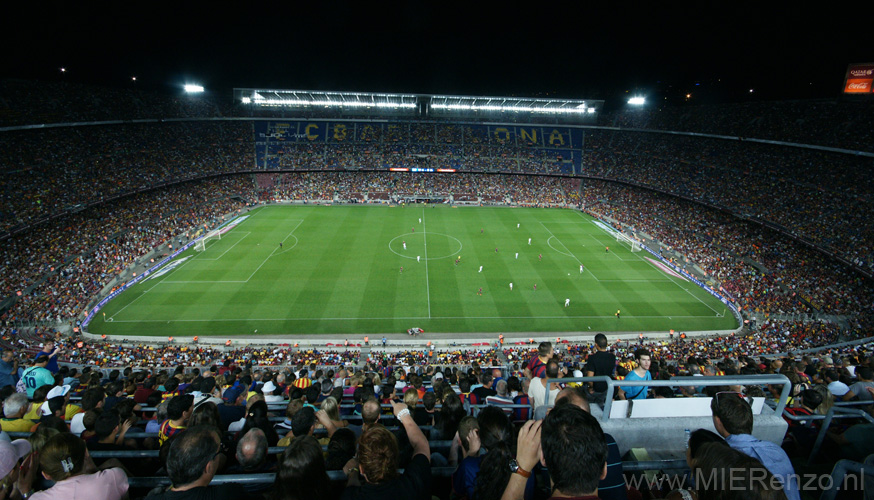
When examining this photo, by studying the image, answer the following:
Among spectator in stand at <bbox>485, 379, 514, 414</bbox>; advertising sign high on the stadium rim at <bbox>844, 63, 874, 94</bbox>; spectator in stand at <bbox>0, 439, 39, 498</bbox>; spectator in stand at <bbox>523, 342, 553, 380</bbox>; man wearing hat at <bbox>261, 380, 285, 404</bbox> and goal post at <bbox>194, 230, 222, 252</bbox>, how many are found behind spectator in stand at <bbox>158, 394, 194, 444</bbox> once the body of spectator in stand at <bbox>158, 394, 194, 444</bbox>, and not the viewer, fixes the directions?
1

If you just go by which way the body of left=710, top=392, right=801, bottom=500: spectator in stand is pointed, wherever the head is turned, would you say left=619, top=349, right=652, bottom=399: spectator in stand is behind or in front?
in front

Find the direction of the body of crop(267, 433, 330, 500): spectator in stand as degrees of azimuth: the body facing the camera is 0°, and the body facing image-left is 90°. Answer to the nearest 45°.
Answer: approximately 180°

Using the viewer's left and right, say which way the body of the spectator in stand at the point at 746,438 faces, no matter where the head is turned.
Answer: facing away from the viewer and to the left of the viewer

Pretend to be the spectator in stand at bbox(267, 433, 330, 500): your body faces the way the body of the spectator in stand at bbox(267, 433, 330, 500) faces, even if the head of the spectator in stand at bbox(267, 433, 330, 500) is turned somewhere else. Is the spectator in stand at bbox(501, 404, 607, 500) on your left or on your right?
on your right

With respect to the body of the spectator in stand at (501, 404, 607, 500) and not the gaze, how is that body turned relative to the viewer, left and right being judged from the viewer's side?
facing away from the viewer

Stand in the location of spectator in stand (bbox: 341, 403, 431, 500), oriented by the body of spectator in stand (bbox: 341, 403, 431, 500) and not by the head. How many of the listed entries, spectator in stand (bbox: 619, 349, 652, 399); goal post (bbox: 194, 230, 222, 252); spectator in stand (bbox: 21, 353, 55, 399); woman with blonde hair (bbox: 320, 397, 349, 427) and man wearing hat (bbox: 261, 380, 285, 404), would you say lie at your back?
0

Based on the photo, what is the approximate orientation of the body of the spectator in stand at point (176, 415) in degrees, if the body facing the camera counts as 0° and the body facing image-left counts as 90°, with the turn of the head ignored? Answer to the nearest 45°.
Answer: approximately 225°

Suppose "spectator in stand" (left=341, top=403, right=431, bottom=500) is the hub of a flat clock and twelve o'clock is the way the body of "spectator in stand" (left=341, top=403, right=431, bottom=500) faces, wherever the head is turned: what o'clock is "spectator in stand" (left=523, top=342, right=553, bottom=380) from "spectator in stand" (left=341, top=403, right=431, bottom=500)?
"spectator in stand" (left=523, top=342, right=553, bottom=380) is roughly at 1 o'clock from "spectator in stand" (left=341, top=403, right=431, bottom=500).

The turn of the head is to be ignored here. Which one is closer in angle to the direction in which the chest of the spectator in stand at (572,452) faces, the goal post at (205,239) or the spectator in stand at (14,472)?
the goal post

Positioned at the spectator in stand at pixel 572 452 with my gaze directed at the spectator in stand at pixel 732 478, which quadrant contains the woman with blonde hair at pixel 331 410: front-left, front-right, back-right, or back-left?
back-left

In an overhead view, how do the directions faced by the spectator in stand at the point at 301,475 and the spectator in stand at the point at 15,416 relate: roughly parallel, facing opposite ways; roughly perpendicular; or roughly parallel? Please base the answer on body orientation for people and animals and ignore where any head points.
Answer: roughly parallel

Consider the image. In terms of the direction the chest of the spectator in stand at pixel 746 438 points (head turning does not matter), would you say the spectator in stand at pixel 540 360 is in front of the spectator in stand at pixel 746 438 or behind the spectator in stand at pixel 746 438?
in front

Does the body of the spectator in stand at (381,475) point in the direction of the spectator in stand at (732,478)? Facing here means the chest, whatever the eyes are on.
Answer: no

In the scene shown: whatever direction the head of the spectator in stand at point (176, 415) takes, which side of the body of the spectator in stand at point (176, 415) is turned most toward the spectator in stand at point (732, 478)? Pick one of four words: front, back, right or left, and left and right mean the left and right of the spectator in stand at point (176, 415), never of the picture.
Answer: right

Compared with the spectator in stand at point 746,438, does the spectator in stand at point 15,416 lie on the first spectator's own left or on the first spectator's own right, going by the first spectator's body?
on the first spectator's own left

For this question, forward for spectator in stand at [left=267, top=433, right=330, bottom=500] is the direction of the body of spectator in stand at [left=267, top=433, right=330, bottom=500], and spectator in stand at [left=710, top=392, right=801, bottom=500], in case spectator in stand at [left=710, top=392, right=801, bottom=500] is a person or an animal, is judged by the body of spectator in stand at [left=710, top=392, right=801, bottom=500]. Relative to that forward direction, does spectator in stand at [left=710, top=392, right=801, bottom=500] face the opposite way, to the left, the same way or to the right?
the same way

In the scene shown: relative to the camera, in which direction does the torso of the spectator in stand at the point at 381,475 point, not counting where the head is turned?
away from the camera

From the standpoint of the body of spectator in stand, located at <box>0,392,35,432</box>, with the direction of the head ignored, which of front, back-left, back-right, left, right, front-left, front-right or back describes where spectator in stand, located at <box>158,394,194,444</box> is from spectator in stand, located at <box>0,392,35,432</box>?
right

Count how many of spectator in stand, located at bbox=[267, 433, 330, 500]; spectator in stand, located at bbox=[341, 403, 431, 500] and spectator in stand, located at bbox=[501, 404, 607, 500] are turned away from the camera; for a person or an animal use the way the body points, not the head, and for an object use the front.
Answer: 3

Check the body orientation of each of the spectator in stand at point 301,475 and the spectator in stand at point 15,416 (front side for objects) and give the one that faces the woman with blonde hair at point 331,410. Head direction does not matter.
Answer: the spectator in stand at point 301,475

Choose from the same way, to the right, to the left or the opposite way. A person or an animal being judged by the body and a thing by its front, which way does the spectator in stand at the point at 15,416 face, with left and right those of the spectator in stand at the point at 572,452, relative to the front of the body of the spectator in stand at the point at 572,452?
the same way
